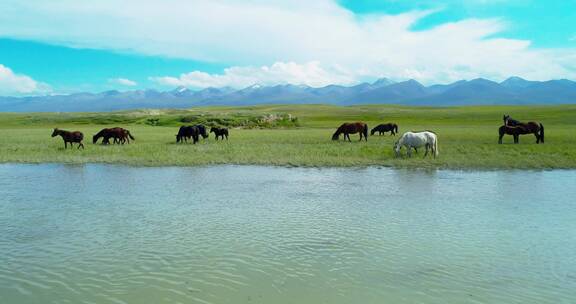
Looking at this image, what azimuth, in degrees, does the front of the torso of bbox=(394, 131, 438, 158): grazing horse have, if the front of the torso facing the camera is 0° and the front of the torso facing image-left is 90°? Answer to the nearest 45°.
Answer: approximately 90°

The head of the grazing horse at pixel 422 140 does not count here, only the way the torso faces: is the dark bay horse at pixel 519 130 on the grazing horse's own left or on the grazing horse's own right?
on the grazing horse's own right

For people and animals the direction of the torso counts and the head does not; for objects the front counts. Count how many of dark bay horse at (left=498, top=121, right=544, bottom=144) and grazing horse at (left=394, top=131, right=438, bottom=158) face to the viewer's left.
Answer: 2

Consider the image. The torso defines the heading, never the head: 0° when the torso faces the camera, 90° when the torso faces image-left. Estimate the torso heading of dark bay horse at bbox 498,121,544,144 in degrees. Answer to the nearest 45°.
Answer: approximately 90°

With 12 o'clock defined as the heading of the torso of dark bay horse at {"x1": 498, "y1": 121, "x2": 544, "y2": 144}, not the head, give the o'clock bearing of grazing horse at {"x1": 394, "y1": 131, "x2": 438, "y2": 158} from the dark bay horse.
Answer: The grazing horse is roughly at 10 o'clock from the dark bay horse.
